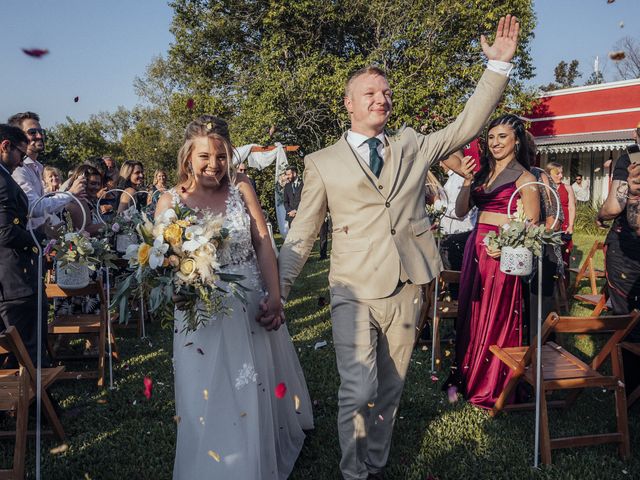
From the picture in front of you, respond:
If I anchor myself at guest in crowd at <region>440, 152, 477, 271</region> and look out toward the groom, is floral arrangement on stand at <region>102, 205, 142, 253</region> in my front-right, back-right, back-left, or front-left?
front-right

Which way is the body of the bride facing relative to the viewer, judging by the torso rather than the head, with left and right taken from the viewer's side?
facing the viewer

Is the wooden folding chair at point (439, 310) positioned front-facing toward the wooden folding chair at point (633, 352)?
no

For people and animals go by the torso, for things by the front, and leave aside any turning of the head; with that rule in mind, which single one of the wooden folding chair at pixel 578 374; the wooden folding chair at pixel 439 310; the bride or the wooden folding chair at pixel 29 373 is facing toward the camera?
the bride

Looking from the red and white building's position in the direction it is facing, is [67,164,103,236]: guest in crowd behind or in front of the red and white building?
in front

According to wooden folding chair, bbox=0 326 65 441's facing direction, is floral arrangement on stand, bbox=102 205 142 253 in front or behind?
in front

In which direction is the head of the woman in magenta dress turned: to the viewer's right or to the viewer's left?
to the viewer's left

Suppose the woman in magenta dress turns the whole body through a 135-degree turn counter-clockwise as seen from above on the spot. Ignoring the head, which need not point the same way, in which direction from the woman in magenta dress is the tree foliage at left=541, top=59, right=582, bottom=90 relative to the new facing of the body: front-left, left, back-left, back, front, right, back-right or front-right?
left

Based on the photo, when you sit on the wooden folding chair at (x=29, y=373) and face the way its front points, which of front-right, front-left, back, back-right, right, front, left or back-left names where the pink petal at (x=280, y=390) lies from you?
right

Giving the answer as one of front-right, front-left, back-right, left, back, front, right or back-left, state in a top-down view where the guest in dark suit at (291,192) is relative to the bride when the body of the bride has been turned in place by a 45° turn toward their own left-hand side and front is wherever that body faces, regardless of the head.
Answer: back-left

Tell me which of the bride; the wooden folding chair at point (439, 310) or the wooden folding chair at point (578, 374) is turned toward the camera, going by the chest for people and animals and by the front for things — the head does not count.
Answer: the bride

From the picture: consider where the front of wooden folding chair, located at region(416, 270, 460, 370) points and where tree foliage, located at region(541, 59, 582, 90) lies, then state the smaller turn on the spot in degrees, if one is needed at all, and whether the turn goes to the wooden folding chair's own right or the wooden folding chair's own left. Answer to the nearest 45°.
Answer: approximately 45° to the wooden folding chair's own right

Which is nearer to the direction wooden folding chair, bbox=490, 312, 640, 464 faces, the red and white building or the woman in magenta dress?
the woman in magenta dress

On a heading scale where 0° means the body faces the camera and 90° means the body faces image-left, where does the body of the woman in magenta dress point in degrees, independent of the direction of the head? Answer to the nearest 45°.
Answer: approximately 45°

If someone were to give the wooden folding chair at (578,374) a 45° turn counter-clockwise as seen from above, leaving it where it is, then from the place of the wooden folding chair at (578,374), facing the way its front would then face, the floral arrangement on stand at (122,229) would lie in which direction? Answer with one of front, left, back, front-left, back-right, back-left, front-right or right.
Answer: front

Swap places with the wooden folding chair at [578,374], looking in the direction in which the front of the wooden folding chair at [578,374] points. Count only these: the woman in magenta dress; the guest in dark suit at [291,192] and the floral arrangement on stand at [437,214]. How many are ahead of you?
3

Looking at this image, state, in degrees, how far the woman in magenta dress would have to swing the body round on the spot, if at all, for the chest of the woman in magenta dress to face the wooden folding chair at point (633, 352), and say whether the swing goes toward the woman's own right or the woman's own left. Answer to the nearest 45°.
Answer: approximately 135° to the woman's own left

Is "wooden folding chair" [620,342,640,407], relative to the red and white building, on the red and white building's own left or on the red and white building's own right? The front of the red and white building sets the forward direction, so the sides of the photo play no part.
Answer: on the red and white building's own left
